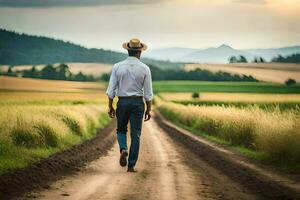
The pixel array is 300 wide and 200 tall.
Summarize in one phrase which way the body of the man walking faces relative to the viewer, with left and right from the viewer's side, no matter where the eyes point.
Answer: facing away from the viewer

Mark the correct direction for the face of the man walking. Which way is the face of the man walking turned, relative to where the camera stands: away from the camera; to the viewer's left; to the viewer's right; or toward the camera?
away from the camera
